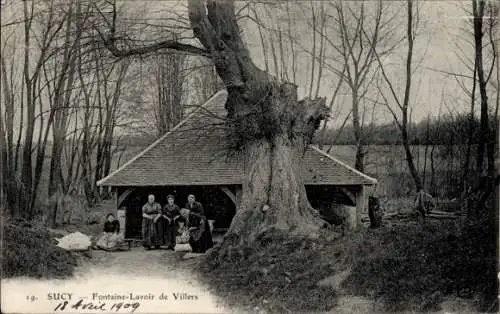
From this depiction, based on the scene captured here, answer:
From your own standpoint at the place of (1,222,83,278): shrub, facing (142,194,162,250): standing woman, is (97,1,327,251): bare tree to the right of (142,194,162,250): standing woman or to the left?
right

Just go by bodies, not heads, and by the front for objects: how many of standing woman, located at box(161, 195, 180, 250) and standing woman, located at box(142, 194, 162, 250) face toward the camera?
2

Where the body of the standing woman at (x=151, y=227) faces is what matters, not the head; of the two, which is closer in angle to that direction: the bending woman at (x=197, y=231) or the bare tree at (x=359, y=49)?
the bending woman

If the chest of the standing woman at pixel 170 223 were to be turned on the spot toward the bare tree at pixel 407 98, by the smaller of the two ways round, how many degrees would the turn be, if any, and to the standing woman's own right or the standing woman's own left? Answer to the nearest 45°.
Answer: approximately 90° to the standing woman's own left
